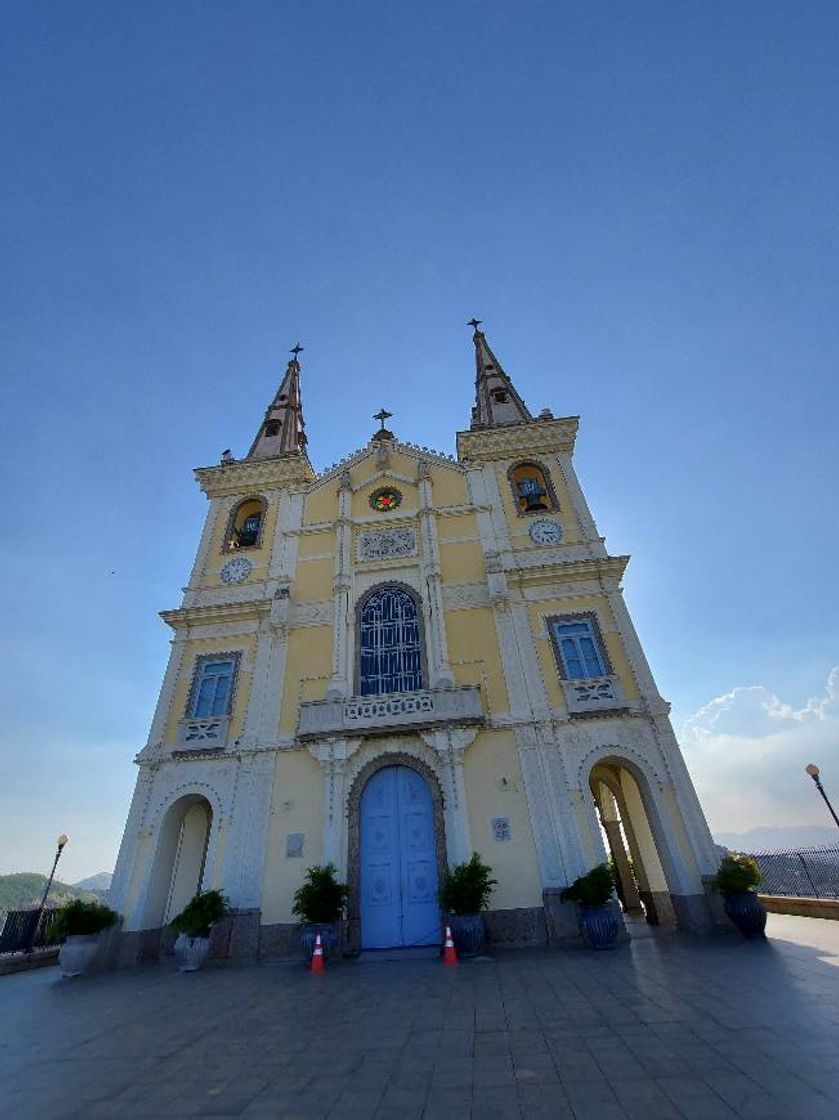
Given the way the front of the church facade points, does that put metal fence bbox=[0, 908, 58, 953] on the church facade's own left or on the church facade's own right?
on the church facade's own right

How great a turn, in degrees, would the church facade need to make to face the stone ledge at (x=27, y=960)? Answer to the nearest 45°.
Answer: approximately 90° to its right

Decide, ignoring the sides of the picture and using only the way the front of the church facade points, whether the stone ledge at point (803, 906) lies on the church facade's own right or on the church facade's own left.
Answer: on the church facade's own left

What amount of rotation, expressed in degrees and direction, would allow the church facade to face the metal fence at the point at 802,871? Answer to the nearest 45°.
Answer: approximately 90° to its left

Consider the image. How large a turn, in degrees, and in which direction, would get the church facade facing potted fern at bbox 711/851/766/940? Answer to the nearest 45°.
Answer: approximately 90° to its left

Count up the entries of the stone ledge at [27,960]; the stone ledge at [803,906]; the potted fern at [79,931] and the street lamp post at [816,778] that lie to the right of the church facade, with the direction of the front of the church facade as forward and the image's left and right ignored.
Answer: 2

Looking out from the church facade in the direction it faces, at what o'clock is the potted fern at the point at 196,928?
The potted fern is roughly at 3 o'clock from the church facade.

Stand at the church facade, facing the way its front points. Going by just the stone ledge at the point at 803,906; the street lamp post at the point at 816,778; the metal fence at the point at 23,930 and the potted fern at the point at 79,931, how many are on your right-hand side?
2

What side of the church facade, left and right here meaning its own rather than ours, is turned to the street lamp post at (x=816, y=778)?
left

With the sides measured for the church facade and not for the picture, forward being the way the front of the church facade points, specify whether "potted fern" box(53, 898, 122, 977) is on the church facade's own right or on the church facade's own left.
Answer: on the church facade's own right

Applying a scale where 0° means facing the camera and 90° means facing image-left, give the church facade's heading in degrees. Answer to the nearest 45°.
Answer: approximately 0°

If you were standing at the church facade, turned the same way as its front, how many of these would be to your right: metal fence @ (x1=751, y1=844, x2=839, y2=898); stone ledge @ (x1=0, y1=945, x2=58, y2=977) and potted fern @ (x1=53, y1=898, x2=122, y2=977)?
2
